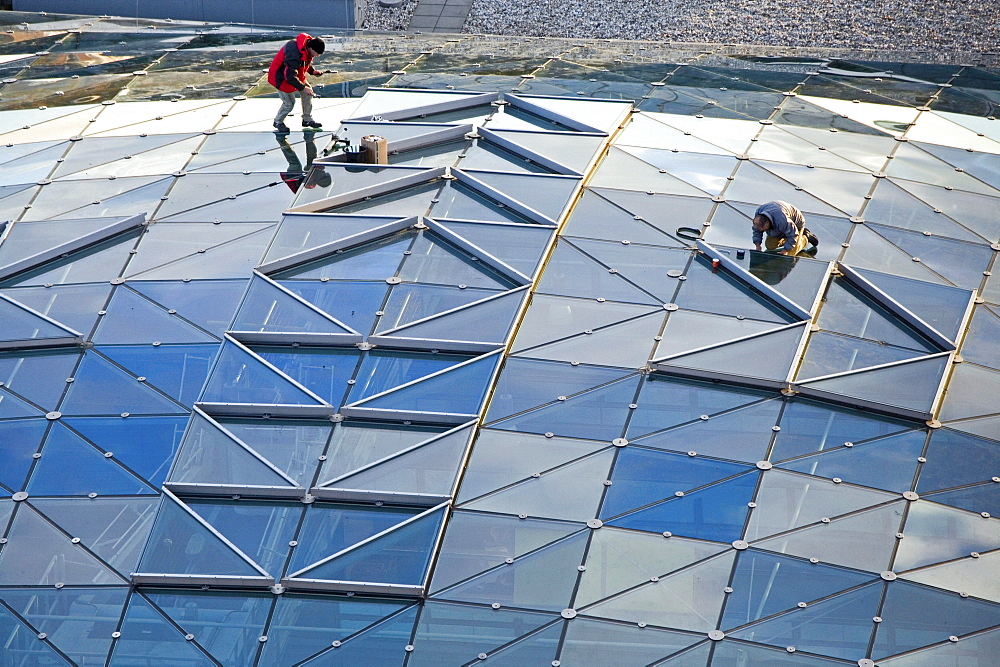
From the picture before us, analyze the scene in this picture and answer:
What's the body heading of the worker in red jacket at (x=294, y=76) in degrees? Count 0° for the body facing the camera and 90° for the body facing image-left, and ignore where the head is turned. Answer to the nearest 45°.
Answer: approximately 270°

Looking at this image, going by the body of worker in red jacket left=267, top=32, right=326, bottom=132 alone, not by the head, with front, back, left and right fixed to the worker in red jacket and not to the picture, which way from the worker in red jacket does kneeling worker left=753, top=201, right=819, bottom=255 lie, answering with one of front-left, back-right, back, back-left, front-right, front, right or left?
front-right
